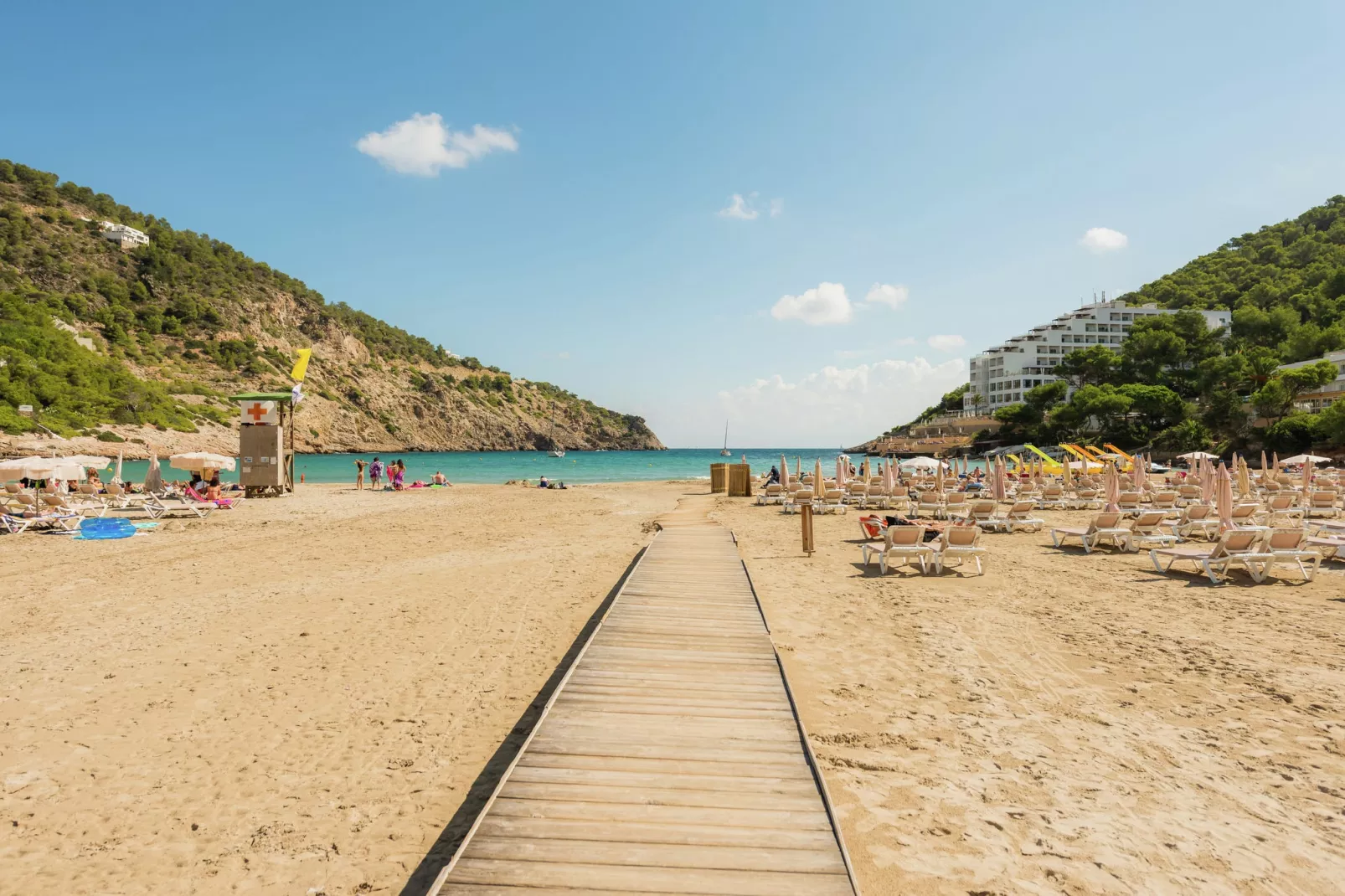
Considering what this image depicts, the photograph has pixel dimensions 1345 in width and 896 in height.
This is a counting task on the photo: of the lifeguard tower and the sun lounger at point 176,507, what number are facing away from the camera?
1

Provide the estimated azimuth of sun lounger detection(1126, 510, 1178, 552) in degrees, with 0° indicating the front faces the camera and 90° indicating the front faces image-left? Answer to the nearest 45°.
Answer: approximately 135°

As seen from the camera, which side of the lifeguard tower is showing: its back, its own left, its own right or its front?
back

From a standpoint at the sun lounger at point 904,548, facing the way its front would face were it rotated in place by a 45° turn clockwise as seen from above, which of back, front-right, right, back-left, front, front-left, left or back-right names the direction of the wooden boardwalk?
back

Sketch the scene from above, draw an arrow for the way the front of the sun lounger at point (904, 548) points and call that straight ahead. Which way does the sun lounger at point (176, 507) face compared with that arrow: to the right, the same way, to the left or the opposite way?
to the right

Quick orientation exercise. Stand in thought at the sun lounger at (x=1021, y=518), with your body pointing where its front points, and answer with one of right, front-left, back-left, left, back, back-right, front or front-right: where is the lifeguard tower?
front-left

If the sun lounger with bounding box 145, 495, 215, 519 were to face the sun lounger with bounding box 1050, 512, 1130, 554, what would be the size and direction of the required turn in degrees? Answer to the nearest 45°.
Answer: approximately 45° to its right

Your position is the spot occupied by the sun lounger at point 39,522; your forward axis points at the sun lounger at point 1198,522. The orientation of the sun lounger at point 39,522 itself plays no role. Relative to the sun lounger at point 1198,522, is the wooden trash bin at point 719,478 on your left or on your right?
left

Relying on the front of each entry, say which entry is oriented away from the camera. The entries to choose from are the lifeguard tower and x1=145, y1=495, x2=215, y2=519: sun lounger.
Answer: the lifeguard tower

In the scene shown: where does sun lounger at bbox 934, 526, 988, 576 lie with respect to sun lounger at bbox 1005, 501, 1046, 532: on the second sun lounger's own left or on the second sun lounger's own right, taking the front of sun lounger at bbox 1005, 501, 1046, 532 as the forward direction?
on the second sun lounger's own left

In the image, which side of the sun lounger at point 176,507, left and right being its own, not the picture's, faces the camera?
right

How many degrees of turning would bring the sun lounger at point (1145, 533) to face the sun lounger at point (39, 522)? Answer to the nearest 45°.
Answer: approximately 90° to its left

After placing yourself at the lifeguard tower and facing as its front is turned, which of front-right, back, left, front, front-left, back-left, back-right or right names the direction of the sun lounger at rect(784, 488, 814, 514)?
back-right

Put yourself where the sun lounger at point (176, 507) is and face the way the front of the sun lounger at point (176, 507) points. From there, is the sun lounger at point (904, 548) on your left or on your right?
on your right

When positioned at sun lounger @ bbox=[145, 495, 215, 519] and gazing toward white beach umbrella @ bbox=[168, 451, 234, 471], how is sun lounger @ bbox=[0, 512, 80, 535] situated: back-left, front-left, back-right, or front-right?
back-left

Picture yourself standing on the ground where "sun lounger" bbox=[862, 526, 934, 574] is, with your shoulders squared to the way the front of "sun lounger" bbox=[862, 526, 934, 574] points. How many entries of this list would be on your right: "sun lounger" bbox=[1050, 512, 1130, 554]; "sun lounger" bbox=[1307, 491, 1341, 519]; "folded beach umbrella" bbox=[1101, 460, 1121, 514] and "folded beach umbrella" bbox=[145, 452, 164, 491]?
3

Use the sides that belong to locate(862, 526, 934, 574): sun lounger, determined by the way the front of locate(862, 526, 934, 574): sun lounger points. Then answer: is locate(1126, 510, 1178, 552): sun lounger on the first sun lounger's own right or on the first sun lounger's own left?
on the first sun lounger's own right

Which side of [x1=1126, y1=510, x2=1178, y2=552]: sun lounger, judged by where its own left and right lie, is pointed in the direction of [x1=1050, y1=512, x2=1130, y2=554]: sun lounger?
left

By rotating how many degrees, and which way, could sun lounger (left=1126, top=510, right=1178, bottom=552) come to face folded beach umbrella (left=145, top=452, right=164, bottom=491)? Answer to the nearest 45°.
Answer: approximately 45° to its left
